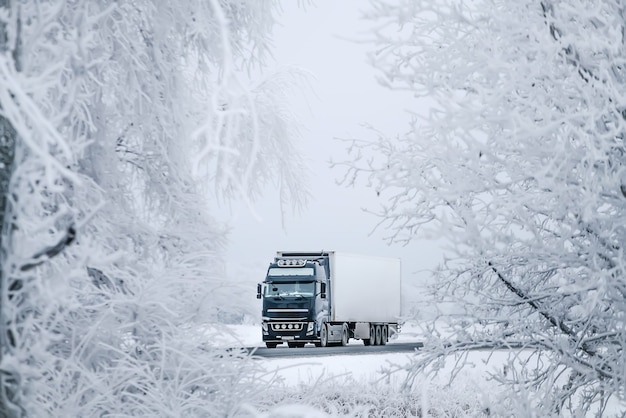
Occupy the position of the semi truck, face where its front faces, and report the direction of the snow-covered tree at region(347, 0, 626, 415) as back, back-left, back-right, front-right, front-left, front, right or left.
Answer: front-left

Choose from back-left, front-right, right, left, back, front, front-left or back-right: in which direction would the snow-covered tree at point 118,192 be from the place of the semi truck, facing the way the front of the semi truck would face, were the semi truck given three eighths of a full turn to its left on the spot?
right

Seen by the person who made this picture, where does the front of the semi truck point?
facing the viewer and to the left of the viewer
